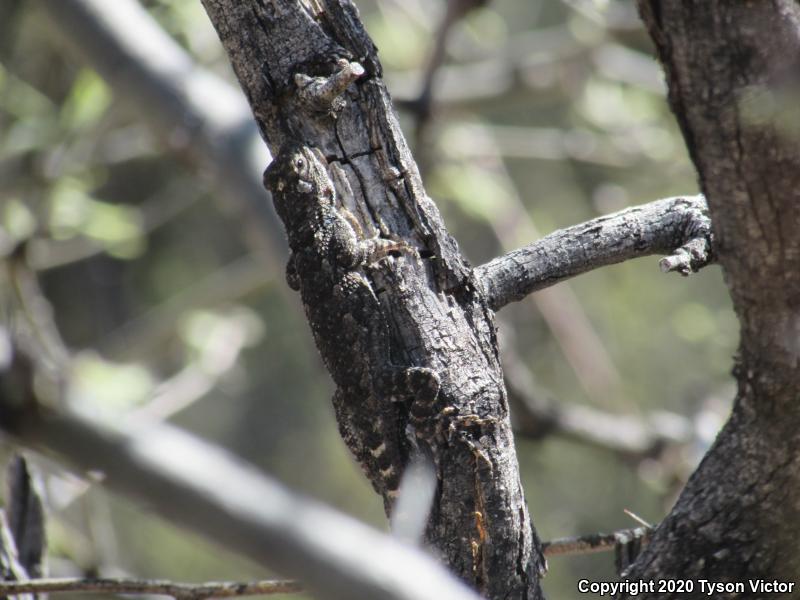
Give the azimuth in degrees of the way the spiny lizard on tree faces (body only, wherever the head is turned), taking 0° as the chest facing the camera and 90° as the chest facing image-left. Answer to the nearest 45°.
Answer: approximately 90°

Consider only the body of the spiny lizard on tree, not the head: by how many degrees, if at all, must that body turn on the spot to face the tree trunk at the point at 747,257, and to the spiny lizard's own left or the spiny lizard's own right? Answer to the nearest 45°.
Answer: approximately 135° to the spiny lizard's own left
